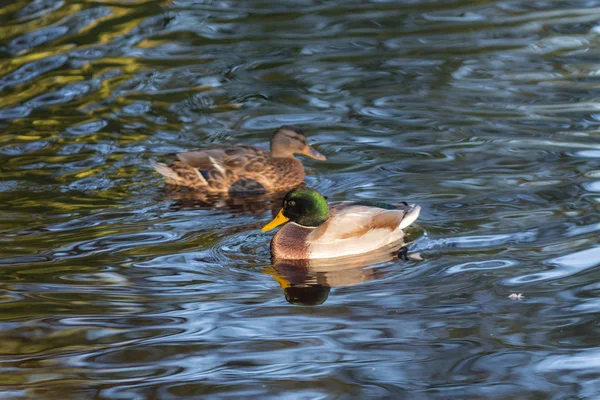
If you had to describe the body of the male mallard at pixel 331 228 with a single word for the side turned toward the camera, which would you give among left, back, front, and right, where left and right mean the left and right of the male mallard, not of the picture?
left

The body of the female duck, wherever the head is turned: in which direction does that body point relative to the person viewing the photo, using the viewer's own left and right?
facing to the right of the viewer

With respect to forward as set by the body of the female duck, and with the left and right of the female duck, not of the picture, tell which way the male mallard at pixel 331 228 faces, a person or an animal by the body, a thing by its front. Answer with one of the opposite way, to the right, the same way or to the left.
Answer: the opposite way

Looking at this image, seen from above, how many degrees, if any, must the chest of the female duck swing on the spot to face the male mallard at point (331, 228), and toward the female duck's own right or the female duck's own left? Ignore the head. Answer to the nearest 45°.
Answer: approximately 90° to the female duck's own right

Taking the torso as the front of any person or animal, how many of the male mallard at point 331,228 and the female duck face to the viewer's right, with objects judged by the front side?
1

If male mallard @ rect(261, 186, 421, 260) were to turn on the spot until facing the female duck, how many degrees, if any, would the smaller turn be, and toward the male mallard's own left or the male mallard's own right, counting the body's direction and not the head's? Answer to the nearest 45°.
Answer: approximately 90° to the male mallard's own right
